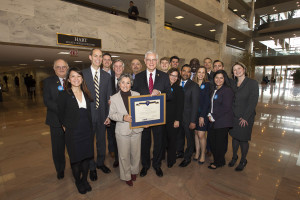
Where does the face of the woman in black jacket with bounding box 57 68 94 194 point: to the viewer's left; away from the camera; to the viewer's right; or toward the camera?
toward the camera

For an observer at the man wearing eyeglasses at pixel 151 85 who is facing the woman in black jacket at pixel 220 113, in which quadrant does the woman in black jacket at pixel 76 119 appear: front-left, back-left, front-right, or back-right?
back-right

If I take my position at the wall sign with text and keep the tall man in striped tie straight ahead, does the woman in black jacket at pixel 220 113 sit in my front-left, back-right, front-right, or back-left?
front-left

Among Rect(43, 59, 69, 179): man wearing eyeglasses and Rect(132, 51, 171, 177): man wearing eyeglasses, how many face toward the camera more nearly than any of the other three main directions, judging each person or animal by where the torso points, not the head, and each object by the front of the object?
2

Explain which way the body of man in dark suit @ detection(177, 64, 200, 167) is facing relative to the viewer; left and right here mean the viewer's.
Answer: facing the viewer and to the left of the viewer

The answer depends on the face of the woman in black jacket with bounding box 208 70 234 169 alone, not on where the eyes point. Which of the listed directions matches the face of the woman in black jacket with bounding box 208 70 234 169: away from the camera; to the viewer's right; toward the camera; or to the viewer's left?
toward the camera

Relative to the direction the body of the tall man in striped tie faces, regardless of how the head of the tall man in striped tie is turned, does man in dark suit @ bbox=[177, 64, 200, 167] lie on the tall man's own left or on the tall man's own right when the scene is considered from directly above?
on the tall man's own left

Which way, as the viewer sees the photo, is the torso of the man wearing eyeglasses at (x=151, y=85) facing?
toward the camera

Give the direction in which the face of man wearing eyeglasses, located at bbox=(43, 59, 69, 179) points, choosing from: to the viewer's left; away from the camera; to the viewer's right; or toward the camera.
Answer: toward the camera

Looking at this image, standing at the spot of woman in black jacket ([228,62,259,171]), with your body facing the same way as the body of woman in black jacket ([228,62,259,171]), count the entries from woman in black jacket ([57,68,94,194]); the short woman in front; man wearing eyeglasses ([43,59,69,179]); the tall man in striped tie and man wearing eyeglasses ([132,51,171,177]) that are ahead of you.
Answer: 5

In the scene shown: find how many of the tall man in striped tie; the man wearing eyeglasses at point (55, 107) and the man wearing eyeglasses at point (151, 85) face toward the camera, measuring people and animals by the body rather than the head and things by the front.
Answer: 3

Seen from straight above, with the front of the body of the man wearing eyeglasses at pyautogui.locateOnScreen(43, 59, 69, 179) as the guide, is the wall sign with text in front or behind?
behind
